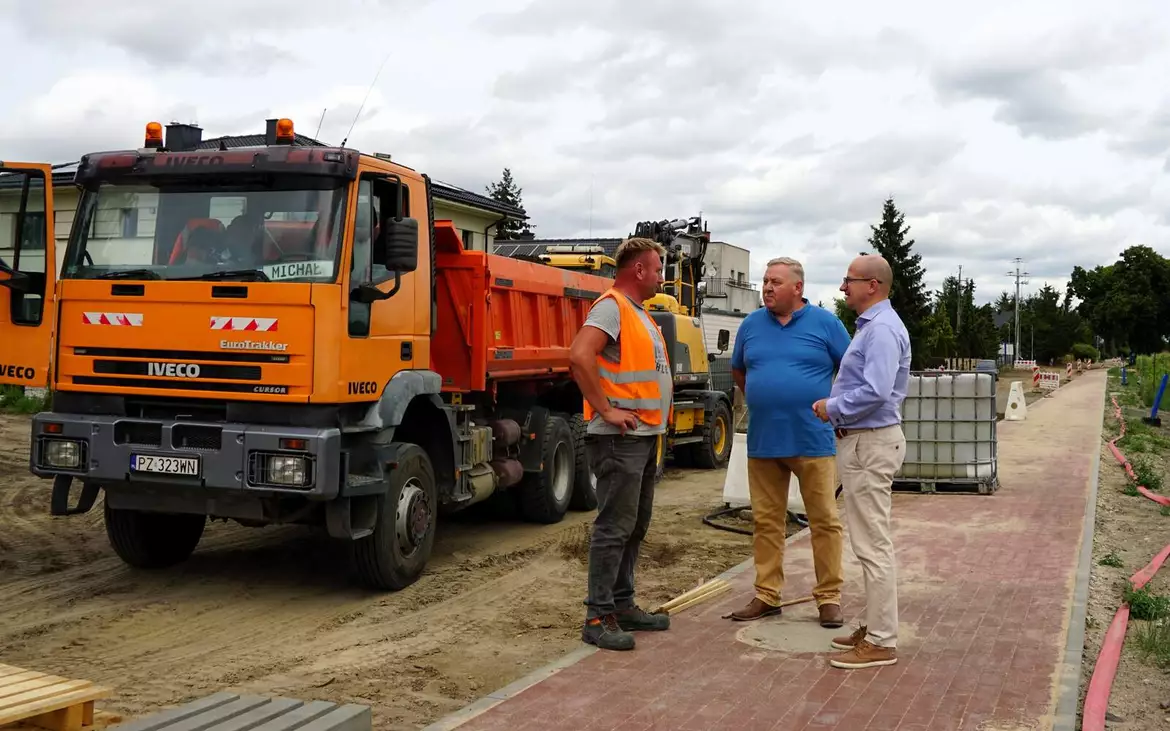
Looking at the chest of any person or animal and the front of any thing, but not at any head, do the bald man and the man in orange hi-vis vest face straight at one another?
yes

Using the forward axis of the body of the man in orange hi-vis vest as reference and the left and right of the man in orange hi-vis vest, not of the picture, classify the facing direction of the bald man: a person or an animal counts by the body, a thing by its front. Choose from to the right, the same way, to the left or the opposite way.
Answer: the opposite way

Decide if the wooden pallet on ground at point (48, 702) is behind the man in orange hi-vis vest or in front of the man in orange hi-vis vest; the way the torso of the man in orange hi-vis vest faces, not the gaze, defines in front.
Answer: behind

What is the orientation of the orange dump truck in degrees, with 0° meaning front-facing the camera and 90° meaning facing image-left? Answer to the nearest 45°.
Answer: approximately 45°

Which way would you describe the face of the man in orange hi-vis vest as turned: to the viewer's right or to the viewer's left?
to the viewer's right

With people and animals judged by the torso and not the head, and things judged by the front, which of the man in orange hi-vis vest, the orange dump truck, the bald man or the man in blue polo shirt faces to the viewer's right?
the man in orange hi-vis vest

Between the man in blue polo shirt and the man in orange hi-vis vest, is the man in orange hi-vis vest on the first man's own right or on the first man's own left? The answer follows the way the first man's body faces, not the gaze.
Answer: on the first man's own right

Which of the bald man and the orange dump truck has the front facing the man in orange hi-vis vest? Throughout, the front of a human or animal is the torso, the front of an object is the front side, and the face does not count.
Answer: the bald man

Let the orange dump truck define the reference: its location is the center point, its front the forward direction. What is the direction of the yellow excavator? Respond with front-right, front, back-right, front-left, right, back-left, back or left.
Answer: back

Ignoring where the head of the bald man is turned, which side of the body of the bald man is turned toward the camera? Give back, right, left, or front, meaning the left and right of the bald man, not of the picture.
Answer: left

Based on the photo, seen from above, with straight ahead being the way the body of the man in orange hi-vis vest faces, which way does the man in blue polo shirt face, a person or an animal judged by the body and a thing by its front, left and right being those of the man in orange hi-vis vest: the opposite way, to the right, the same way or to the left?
to the right

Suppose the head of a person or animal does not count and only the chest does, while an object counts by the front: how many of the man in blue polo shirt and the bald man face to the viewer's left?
1

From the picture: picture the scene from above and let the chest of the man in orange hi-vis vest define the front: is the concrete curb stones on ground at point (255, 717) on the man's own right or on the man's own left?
on the man's own right

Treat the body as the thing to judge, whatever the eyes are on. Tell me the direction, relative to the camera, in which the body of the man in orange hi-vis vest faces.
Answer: to the viewer's right

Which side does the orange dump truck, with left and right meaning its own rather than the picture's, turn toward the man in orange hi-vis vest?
left
